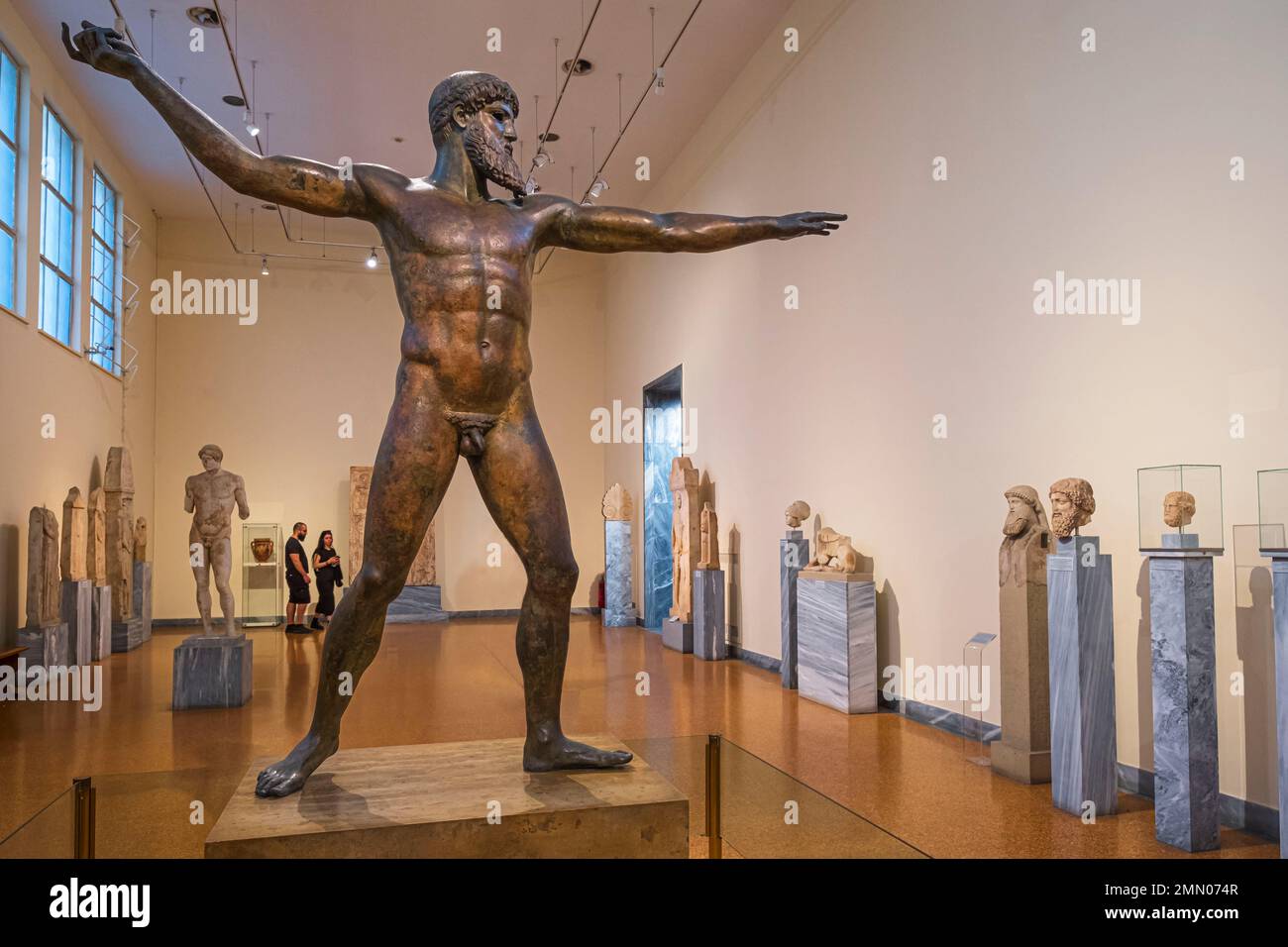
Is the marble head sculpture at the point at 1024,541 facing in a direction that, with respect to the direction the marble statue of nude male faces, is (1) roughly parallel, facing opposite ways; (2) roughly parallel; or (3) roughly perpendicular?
roughly perpendicular

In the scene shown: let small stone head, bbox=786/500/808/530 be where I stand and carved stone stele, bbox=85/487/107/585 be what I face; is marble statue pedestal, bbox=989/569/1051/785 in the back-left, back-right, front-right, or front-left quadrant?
back-left

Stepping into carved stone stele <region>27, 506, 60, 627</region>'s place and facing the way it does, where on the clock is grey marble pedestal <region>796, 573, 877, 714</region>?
The grey marble pedestal is roughly at 12 o'clock from the carved stone stele.

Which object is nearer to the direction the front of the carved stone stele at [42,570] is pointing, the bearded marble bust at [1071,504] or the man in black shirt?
the bearded marble bust

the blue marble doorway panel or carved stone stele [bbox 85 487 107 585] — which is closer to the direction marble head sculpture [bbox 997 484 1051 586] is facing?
the carved stone stele

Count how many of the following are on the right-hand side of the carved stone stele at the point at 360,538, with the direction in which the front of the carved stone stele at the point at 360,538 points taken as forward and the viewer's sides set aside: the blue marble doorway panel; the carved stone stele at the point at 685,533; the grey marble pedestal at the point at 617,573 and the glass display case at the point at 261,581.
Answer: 1

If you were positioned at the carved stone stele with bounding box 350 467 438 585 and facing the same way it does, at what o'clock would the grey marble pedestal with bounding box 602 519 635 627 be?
The grey marble pedestal is roughly at 10 o'clock from the carved stone stele.

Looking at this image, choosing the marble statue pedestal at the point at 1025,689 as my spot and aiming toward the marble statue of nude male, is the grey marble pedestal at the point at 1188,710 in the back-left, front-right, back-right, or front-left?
back-left

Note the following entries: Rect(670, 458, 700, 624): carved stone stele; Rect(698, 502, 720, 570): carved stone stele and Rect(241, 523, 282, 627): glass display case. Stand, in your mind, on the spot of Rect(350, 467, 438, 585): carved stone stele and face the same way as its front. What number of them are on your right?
1

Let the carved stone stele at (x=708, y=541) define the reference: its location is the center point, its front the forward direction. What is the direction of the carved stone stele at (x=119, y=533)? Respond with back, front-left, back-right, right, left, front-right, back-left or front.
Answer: front-right

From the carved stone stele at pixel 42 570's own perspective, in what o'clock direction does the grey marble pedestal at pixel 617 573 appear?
The grey marble pedestal is roughly at 10 o'clock from the carved stone stele.

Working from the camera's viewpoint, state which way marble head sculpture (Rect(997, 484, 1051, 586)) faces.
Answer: facing the viewer and to the left of the viewer
